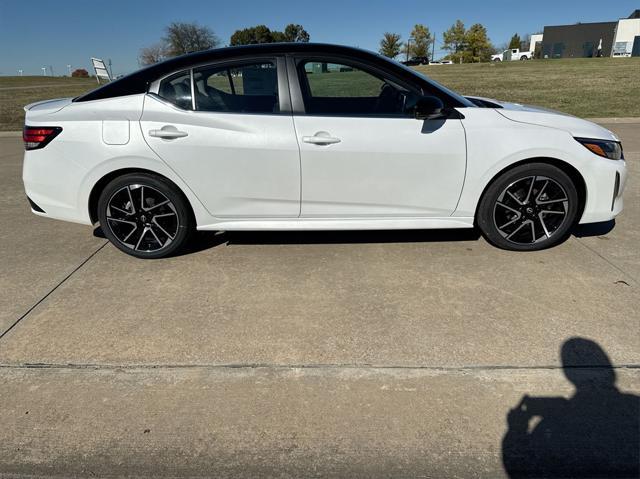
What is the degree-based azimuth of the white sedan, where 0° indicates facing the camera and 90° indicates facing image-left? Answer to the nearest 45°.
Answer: approximately 270°
